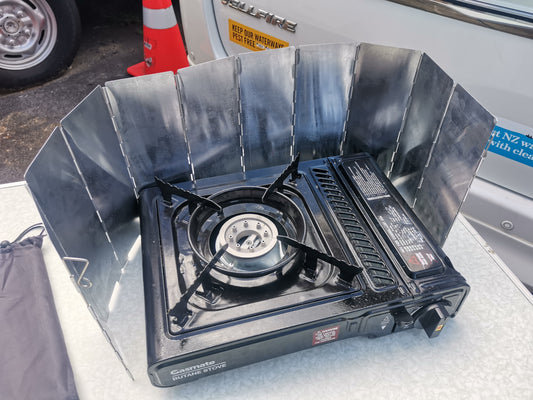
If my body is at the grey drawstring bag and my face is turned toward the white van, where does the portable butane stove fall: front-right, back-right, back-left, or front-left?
front-right

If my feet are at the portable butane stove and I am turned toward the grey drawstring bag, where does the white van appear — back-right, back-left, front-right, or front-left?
back-right

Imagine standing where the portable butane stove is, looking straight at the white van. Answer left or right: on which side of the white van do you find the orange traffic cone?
left

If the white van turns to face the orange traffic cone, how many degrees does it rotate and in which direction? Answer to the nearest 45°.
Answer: approximately 90° to its left
